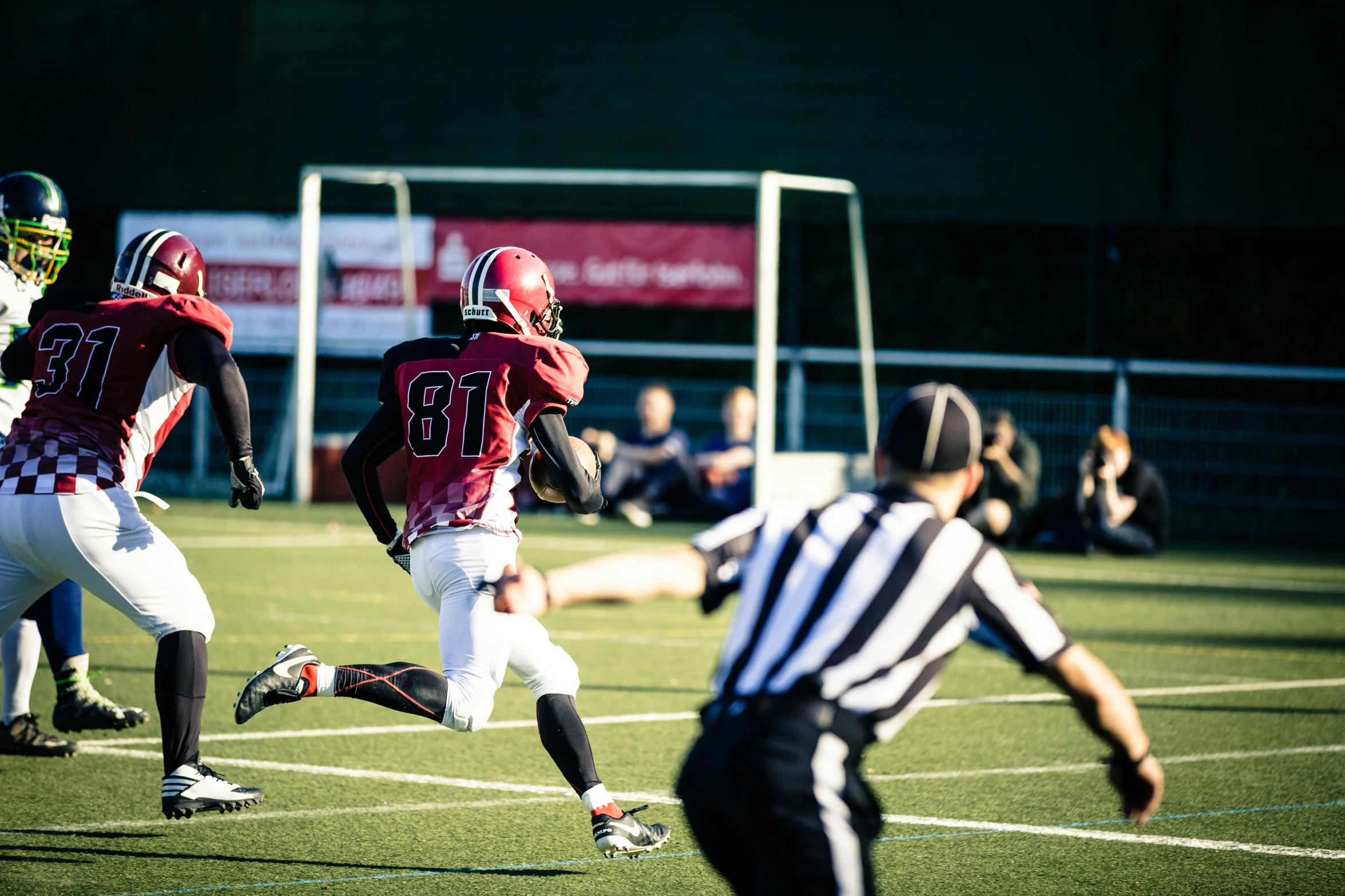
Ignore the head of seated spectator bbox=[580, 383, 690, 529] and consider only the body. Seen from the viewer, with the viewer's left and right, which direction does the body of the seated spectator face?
facing the viewer and to the left of the viewer

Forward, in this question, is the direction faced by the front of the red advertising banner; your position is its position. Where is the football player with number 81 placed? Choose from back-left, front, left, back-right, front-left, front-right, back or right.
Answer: front

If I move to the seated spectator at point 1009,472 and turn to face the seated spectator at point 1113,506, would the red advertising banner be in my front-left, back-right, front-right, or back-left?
back-left

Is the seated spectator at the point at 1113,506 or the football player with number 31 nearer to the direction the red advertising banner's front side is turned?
the football player with number 31

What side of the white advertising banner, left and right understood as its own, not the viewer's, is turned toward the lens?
front

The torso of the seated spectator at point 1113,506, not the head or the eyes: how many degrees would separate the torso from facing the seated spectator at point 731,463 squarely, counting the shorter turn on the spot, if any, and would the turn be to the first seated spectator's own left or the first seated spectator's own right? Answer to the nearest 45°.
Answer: approximately 45° to the first seated spectator's own right

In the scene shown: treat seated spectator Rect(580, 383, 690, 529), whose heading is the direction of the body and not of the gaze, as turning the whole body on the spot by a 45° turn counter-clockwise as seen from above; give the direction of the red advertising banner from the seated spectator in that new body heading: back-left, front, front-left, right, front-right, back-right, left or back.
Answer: back

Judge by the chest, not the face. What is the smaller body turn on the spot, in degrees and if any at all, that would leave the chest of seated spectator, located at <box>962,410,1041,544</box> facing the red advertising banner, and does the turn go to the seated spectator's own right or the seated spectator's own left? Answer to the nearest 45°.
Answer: approximately 90° to the seated spectator's own right

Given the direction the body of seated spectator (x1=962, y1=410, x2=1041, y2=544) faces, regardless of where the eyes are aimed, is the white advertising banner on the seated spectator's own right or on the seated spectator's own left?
on the seated spectator's own right

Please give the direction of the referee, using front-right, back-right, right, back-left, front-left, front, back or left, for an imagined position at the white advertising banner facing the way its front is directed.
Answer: front

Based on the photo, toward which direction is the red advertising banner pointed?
toward the camera

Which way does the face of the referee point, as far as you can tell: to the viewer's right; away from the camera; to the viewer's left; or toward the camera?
away from the camera
